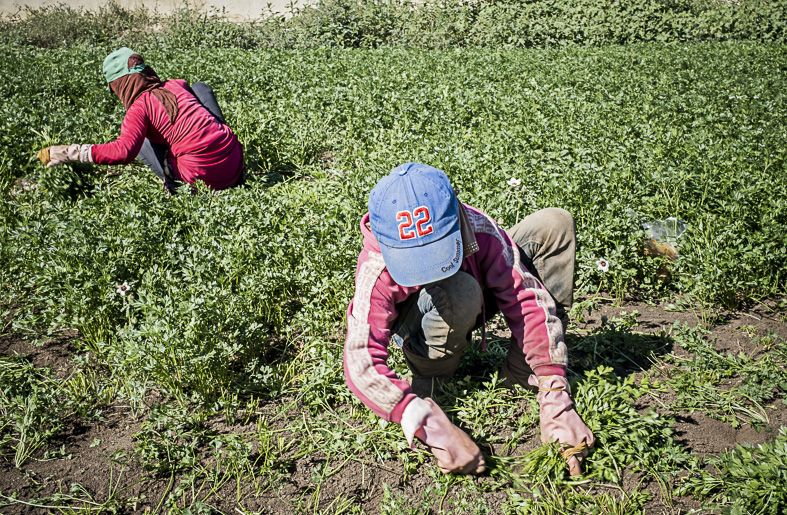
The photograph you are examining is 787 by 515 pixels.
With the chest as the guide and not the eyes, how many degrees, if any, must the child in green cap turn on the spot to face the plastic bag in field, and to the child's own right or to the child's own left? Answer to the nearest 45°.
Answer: approximately 180°

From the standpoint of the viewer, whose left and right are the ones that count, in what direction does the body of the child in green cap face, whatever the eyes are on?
facing away from the viewer and to the left of the viewer

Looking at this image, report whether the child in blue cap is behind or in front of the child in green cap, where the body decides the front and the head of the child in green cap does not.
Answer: behind

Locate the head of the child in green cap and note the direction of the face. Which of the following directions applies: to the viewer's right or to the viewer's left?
to the viewer's left
